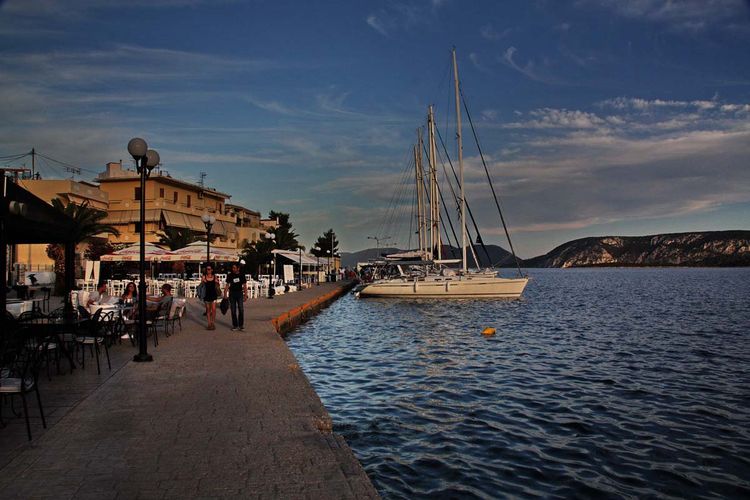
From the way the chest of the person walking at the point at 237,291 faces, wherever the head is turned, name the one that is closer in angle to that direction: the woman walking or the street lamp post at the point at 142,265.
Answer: the street lamp post

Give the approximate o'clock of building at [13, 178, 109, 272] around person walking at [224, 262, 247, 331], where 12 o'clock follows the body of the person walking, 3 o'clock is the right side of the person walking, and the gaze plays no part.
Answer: The building is roughly at 5 o'clock from the person walking.

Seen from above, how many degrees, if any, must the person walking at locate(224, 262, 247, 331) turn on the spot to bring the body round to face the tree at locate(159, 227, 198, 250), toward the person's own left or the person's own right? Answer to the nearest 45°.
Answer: approximately 180°

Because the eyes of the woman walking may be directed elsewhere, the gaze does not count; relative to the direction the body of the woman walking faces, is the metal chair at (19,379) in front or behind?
in front

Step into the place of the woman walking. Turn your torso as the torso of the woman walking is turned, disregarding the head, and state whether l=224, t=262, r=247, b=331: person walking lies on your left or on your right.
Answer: on your left

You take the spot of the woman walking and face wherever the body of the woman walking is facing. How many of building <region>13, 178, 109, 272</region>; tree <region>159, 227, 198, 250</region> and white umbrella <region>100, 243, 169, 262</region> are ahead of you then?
0

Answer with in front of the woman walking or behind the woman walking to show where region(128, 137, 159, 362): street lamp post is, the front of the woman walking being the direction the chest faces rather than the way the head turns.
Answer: in front

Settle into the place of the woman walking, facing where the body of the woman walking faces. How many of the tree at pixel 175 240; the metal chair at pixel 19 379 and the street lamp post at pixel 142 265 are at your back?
1

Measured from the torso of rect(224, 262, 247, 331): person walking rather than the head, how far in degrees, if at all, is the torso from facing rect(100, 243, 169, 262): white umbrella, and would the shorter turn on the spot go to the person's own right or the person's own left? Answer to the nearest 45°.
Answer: approximately 180°

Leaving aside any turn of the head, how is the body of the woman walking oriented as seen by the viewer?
toward the camera

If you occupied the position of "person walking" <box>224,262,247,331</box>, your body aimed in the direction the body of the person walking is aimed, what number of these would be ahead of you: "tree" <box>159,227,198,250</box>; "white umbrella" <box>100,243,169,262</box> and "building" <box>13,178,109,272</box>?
0

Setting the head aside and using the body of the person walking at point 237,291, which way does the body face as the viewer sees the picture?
toward the camera

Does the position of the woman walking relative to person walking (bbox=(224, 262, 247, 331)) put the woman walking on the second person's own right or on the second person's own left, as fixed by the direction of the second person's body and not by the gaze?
on the second person's own right

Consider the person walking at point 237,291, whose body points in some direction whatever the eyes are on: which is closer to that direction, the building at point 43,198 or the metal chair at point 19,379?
the metal chair

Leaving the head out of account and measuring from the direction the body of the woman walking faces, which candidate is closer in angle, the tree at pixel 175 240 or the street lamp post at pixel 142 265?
the street lamp post

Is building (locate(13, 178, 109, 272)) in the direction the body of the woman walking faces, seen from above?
no

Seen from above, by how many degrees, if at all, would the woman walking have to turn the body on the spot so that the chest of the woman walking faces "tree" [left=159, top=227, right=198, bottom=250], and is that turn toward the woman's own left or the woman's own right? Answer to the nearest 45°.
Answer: approximately 180°

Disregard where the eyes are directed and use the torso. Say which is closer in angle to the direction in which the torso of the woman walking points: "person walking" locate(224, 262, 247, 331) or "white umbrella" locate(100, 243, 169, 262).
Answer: the person walking

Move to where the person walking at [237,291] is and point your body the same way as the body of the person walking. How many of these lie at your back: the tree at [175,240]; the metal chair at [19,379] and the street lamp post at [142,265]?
1

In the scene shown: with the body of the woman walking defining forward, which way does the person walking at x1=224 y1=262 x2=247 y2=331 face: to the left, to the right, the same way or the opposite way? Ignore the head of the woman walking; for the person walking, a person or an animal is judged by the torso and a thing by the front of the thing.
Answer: the same way
